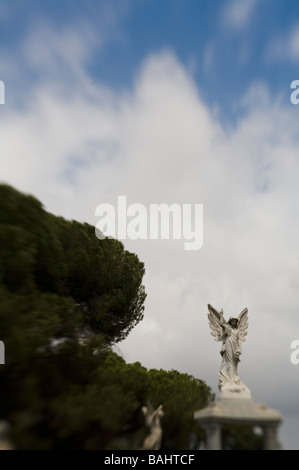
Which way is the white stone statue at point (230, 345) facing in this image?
toward the camera

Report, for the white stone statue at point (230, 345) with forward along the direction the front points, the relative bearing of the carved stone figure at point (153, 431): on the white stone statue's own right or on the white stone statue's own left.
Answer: on the white stone statue's own right
